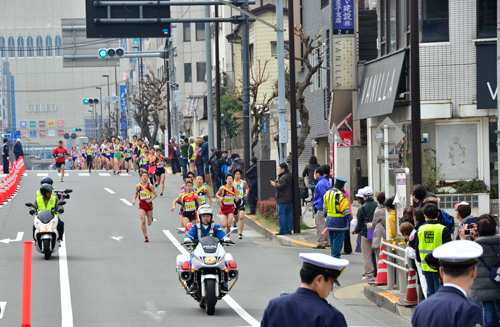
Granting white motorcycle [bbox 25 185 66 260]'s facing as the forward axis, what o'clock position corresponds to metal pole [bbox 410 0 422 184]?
The metal pole is roughly at 10 o'clock from the white motorcycle.

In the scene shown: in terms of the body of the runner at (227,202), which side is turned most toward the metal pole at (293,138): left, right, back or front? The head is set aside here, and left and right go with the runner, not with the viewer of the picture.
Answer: left

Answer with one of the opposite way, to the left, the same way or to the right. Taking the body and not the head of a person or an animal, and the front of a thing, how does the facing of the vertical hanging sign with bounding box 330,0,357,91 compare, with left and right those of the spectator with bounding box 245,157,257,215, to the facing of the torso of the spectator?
to the left

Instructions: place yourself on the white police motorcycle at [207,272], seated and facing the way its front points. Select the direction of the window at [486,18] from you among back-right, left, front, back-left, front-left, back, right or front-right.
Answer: back-left

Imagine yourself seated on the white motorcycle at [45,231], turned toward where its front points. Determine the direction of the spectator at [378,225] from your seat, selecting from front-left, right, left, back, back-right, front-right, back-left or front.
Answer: front-left

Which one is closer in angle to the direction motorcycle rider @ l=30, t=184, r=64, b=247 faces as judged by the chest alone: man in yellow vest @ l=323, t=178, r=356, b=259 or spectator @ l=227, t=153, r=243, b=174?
the man in yellow vest

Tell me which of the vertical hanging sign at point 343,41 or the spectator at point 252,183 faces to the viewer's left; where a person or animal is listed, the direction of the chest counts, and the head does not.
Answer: the spectator

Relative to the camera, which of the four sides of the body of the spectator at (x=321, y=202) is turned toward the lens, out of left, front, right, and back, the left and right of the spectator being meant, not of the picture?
left

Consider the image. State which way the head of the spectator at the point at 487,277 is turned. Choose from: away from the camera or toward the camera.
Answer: away from the camera

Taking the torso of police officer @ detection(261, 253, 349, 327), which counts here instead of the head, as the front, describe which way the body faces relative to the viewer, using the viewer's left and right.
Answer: facing away from the viewer and to the right of the viewer

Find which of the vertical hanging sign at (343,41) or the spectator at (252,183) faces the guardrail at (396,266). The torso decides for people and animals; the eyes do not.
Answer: the vertical hanging sign

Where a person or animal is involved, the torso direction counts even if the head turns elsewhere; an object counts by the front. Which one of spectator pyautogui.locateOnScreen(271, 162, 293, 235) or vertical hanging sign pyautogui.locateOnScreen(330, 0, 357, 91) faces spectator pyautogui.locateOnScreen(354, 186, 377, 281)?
the vertical hanging sign

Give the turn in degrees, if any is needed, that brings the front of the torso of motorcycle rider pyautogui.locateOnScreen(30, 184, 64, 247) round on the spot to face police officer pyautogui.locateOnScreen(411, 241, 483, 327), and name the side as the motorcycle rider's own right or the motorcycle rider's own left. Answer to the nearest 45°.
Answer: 0° — they already face them

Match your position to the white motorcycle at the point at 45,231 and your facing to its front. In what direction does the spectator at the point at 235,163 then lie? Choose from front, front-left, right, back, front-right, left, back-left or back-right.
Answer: back-left
